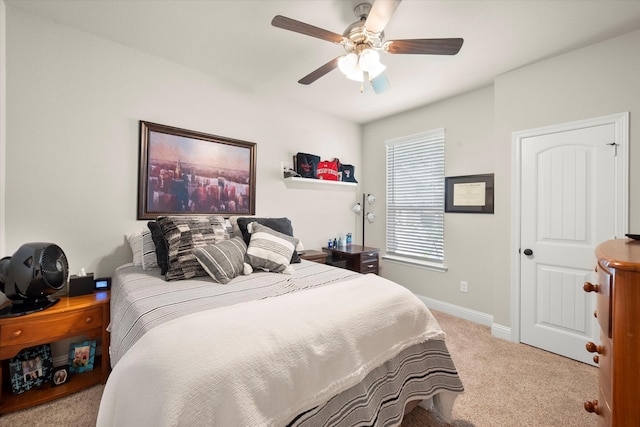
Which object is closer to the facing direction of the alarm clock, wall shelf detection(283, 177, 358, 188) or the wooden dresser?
the wooden dresser

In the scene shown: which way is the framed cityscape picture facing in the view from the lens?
facing the viewer and to the right of the viewer

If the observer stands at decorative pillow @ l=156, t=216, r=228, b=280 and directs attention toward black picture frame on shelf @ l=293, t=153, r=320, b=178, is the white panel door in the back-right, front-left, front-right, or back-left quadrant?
front-right

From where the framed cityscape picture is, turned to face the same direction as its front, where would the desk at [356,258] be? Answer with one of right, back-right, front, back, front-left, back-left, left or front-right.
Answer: front-left

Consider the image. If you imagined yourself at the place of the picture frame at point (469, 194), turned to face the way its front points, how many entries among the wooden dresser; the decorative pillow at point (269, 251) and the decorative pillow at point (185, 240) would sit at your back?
0

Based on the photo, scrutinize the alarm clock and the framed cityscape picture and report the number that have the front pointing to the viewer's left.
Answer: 0

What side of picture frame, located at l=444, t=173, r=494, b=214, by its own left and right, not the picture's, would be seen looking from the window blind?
right

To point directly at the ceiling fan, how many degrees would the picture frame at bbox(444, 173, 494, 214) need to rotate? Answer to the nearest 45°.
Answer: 0° — it already faces it

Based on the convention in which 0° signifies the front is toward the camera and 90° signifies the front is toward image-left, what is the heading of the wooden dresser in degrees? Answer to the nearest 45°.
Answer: approximately 90°

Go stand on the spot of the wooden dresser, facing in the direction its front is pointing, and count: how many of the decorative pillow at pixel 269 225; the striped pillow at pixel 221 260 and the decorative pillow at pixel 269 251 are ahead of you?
3

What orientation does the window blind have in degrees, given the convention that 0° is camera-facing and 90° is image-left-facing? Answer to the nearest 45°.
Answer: approximately 45°

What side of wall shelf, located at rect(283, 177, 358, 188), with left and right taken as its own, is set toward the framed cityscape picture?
right

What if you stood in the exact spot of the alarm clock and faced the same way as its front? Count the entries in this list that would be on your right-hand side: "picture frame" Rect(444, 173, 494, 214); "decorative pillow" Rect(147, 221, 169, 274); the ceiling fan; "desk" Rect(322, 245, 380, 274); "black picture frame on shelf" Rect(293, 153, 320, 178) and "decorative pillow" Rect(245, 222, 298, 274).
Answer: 0

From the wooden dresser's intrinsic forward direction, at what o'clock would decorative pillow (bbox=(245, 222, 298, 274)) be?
The decorative pillow is roughly at 12 o'clock from the wooden dresser.

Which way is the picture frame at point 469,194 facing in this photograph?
toward the camera

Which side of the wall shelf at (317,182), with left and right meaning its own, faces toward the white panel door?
front

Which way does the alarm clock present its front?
toward the camera
